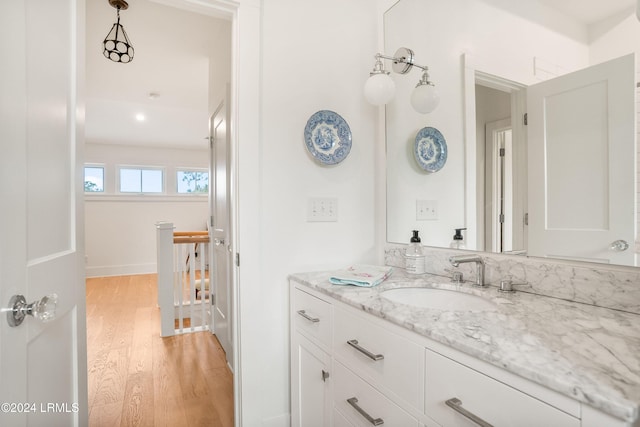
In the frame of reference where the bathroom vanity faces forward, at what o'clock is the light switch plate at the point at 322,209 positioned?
The light switch plate is roughly at 3 o'clock from the bathroom vanity.

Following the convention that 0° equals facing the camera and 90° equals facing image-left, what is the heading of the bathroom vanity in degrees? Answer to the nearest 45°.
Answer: approximately 45°

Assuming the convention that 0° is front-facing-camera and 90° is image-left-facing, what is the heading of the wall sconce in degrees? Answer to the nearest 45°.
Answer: approximately 45°

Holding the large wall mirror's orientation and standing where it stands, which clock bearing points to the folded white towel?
The folded white towel is roughly at 1 o'clock from the large wall mirror.

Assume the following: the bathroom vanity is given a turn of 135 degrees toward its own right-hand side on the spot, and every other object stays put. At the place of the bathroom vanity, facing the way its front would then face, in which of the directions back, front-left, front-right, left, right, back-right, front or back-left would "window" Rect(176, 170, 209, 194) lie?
front-left

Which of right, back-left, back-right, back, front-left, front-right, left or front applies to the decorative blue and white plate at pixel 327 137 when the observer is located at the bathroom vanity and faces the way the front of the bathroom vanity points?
right

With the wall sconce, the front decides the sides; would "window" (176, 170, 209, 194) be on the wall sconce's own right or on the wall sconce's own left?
on the wall sconce's own right

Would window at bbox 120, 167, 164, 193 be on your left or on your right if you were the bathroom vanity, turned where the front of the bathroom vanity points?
on your right
